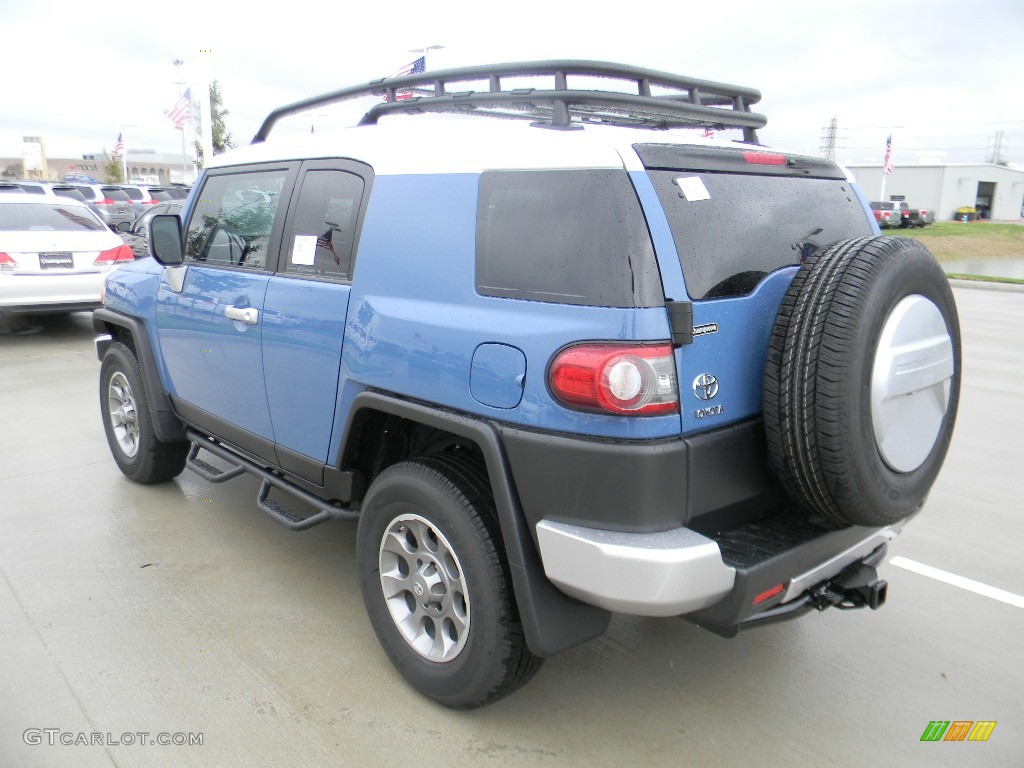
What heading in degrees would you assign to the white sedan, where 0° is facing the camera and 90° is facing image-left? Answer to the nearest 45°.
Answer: approximately 180°

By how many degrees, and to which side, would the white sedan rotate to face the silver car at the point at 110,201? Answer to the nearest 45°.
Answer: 0° — it already faces it

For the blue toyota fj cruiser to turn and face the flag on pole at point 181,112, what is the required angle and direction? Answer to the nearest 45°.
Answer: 0° — it already faces it

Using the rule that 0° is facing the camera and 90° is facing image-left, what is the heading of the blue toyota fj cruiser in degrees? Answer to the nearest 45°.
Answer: approximately 135°

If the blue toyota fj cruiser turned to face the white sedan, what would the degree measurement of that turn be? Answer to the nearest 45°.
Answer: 0° — it already faces it

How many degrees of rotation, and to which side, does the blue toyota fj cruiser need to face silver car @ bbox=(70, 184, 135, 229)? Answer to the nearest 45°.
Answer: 0° — it already faces it
